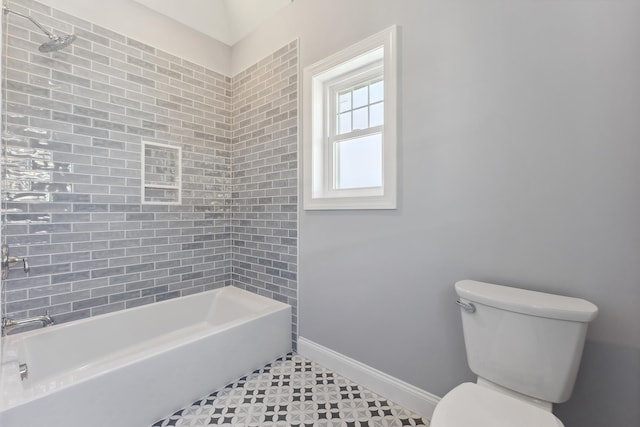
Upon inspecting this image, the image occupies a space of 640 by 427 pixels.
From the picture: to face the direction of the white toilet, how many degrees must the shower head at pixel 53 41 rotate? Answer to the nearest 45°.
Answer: approximately 45° to its right

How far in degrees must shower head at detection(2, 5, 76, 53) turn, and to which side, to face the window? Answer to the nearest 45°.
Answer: approximately 45° to its right

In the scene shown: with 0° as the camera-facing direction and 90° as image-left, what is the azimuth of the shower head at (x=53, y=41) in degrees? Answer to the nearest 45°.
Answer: approximately 270°
